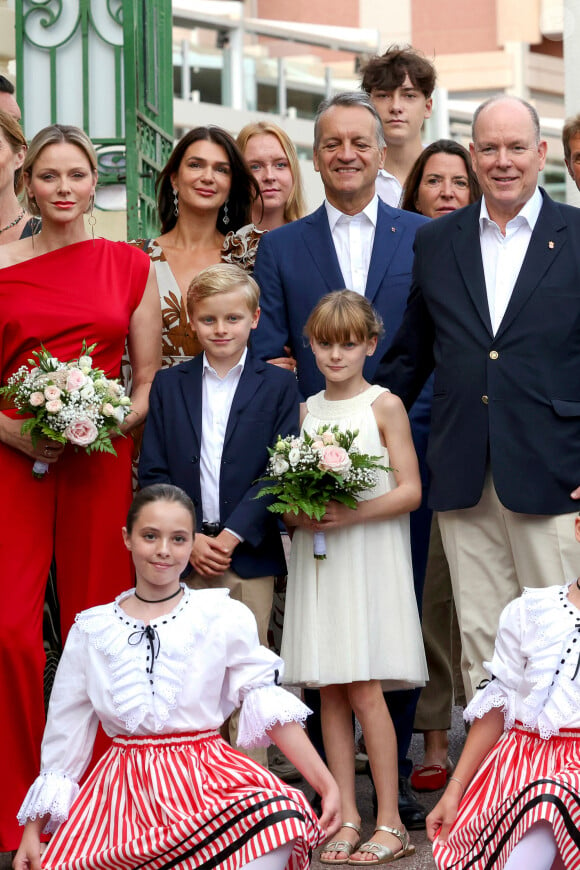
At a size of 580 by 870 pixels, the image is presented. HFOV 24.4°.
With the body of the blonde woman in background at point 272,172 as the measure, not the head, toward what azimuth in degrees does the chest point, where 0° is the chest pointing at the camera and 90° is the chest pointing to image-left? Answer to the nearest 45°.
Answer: approximately 0°

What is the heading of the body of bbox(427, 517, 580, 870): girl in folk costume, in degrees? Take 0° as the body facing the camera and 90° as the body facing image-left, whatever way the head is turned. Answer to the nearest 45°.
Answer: approximately 0°

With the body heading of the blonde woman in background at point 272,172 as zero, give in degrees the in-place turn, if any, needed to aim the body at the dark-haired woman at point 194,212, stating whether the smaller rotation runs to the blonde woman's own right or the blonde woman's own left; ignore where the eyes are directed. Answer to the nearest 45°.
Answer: approximately 45° to the blonde woman's own right

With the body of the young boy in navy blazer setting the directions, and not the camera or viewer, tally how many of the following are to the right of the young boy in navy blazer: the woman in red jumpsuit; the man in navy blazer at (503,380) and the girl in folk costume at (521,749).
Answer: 1

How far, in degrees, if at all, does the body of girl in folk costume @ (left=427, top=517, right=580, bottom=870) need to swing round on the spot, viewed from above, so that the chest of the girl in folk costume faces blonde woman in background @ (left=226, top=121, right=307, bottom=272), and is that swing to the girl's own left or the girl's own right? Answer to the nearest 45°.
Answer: approximately 135° to the girl's own right
